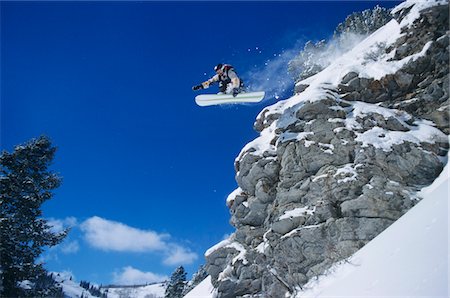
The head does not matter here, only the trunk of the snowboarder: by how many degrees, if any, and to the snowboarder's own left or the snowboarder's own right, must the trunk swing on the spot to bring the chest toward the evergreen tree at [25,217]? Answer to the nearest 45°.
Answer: approximately 45° to the snowboarder's own right

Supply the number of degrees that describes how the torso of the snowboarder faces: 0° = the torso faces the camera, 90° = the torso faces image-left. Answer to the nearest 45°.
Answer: approximately 45°

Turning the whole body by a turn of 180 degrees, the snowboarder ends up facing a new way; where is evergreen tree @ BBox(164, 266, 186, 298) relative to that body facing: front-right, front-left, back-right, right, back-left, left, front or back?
front-left

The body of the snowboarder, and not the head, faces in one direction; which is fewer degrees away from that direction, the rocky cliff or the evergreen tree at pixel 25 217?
the evergreen tree
